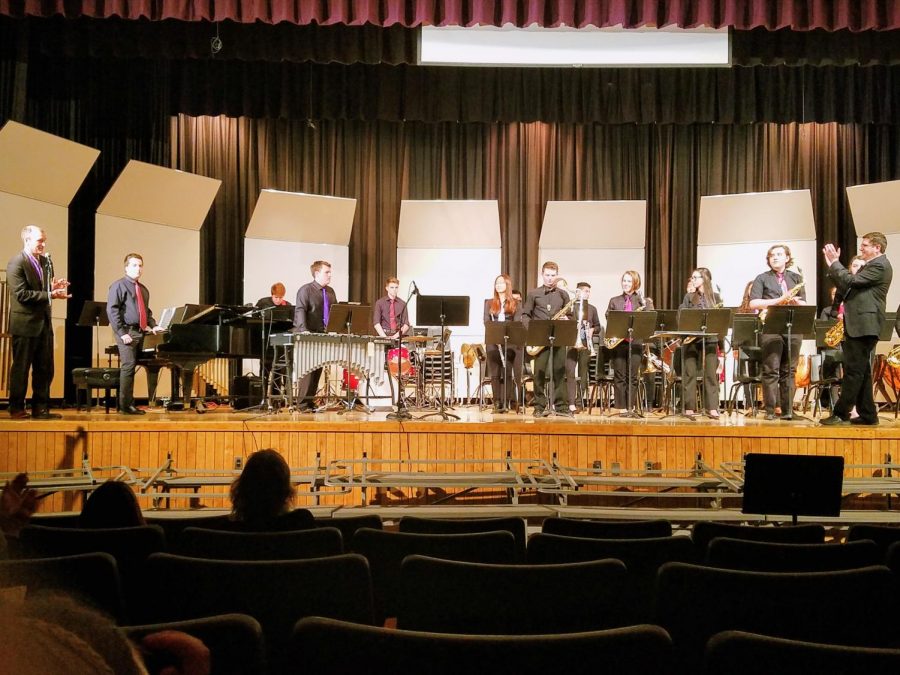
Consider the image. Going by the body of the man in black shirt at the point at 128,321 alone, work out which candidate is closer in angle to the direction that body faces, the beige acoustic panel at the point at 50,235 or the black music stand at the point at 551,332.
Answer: the black music stand

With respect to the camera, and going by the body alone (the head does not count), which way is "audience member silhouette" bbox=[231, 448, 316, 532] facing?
away from the camera

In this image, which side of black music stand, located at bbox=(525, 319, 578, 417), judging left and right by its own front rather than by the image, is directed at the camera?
back

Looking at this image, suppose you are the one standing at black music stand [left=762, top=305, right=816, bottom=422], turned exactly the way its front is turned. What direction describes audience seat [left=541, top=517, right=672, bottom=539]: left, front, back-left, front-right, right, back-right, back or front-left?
back

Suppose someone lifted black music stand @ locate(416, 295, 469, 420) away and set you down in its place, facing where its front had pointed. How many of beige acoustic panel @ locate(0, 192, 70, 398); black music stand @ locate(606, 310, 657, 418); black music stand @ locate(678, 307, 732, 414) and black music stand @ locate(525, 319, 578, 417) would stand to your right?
3

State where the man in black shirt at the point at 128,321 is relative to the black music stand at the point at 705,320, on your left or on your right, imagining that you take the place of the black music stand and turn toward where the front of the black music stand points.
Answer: on your left

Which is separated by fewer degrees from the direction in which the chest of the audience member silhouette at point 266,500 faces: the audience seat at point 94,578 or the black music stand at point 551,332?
the black music stand

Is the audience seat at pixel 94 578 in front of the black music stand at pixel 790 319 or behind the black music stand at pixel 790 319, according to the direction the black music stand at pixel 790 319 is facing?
behind

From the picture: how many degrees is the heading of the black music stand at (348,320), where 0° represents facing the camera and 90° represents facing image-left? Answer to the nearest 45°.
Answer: approximately 180°
